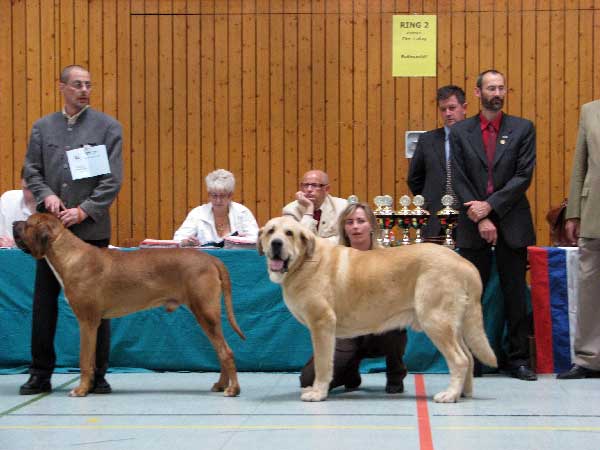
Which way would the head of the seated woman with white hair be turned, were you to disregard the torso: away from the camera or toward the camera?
toward the camera

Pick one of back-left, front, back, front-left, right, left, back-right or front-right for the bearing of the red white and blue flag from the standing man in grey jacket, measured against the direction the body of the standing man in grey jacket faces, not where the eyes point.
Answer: left

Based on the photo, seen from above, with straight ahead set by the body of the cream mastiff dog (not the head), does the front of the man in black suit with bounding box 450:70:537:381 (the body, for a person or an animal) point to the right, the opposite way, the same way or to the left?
to the left

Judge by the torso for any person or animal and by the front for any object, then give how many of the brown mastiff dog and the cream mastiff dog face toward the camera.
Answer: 0

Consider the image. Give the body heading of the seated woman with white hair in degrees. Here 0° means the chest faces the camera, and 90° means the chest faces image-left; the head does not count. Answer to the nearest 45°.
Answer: approximately 0°

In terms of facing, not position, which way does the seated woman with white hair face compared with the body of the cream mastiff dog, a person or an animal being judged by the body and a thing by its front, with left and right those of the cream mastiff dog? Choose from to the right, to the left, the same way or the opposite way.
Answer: to the left

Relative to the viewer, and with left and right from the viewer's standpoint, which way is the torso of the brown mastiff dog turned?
facing to the left of the viewer

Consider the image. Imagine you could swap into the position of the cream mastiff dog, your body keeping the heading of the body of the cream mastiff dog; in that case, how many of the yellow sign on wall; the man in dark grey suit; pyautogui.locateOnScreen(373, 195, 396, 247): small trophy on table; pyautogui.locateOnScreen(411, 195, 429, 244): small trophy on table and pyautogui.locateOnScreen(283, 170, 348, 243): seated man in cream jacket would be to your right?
5

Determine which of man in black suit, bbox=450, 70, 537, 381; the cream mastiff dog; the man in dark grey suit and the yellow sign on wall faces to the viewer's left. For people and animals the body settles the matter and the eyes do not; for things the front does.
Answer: the cream mastiff dog

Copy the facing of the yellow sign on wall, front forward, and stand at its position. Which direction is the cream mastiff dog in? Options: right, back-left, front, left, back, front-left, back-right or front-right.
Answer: front

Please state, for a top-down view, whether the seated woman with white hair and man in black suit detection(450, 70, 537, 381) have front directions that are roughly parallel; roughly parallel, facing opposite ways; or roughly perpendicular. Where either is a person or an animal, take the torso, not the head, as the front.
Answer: roughly parallel

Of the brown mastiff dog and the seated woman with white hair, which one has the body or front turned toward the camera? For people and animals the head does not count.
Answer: the seated woman with white hair

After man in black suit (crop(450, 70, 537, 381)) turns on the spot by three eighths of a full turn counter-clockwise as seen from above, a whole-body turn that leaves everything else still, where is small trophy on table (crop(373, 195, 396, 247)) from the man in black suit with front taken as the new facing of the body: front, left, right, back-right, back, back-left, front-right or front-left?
back-left

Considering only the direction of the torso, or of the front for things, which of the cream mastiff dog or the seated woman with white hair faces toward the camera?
the seated woman with white hair

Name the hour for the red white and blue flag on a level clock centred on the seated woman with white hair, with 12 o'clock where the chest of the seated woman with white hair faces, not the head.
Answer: The red white and blue flag is roughly at 10 o'clock from the seated woman with white hair.

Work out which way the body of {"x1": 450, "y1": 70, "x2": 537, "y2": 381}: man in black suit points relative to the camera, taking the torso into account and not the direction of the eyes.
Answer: toward the camera

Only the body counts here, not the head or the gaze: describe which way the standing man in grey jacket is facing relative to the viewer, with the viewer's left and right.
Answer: facing the viewer

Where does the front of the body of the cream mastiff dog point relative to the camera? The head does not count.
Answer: to the viewer's left

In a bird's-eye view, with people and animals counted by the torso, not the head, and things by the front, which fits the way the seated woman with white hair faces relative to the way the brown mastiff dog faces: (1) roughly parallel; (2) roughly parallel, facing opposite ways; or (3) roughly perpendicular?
roughly perpendicular
